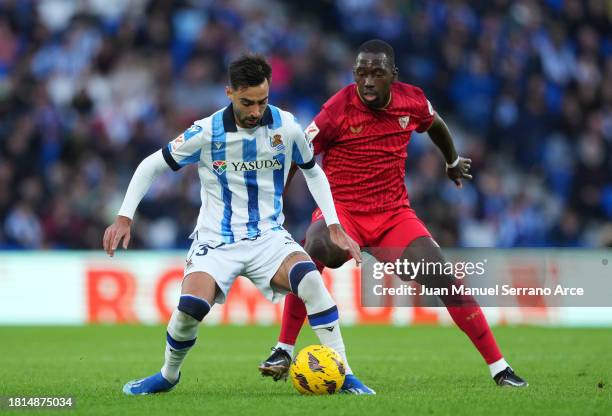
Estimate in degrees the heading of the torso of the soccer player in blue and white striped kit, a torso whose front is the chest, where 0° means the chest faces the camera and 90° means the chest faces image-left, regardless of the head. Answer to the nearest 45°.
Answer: approximately 0°

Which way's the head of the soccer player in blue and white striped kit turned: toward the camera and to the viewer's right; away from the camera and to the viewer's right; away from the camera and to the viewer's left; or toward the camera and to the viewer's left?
toward the camera and to the viewer's right

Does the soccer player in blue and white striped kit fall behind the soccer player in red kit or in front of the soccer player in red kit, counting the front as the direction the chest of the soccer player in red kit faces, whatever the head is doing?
in front

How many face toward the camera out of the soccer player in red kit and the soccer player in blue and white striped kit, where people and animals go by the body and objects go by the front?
2
